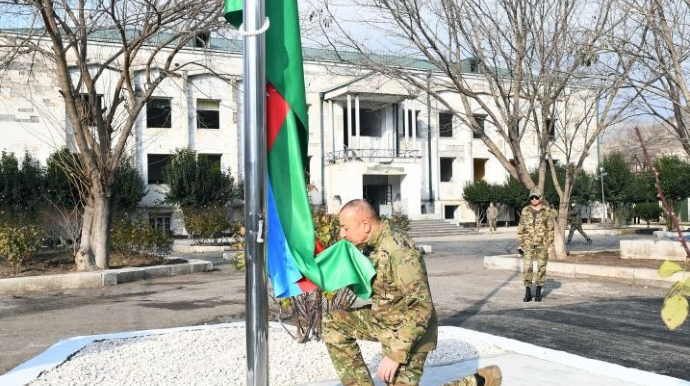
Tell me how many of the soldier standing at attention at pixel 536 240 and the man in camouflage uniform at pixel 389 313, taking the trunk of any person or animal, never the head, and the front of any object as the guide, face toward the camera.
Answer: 1

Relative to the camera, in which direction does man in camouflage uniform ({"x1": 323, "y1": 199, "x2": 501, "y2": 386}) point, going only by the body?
to the viewer's left

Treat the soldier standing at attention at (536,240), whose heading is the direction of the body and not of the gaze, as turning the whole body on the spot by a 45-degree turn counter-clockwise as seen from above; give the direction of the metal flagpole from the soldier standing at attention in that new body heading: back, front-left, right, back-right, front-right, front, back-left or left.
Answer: front-right

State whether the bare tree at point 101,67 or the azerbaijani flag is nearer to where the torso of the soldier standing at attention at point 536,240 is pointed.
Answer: the azerbaijani flag

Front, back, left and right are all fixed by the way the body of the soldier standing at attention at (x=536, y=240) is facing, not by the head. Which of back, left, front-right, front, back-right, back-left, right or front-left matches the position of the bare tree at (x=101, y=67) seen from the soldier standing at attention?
right

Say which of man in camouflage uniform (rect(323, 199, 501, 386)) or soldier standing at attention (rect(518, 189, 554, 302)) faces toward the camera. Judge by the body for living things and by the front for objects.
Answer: the soldier standing at attention

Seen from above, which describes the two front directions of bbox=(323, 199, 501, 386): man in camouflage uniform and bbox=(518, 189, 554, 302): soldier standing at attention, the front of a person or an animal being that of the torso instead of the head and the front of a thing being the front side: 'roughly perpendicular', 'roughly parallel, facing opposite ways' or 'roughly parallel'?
roughly perpendicular

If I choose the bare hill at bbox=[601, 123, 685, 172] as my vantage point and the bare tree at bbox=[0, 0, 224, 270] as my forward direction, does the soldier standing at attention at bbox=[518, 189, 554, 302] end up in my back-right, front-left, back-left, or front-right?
front-left

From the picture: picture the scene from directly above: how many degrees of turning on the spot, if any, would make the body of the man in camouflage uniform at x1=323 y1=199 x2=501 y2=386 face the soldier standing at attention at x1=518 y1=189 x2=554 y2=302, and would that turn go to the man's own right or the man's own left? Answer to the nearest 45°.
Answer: approximately 90° to the man's own right

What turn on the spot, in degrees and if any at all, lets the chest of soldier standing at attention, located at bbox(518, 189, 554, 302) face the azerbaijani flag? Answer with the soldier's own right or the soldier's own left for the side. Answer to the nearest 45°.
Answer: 0° — they already face it

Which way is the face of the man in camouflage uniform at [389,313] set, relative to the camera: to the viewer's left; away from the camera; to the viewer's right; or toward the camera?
to the viewer's left

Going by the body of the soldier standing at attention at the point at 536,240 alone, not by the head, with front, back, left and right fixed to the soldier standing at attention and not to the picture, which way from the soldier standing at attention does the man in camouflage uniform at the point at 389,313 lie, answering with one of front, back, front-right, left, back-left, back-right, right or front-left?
front

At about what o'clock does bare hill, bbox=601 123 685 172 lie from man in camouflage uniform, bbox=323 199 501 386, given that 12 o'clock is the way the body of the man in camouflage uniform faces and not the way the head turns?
The bare hill is roughly at 4 o'clock from the man in camouflage uniform.

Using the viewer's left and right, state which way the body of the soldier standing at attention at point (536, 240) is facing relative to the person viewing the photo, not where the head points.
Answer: facing the viewer
